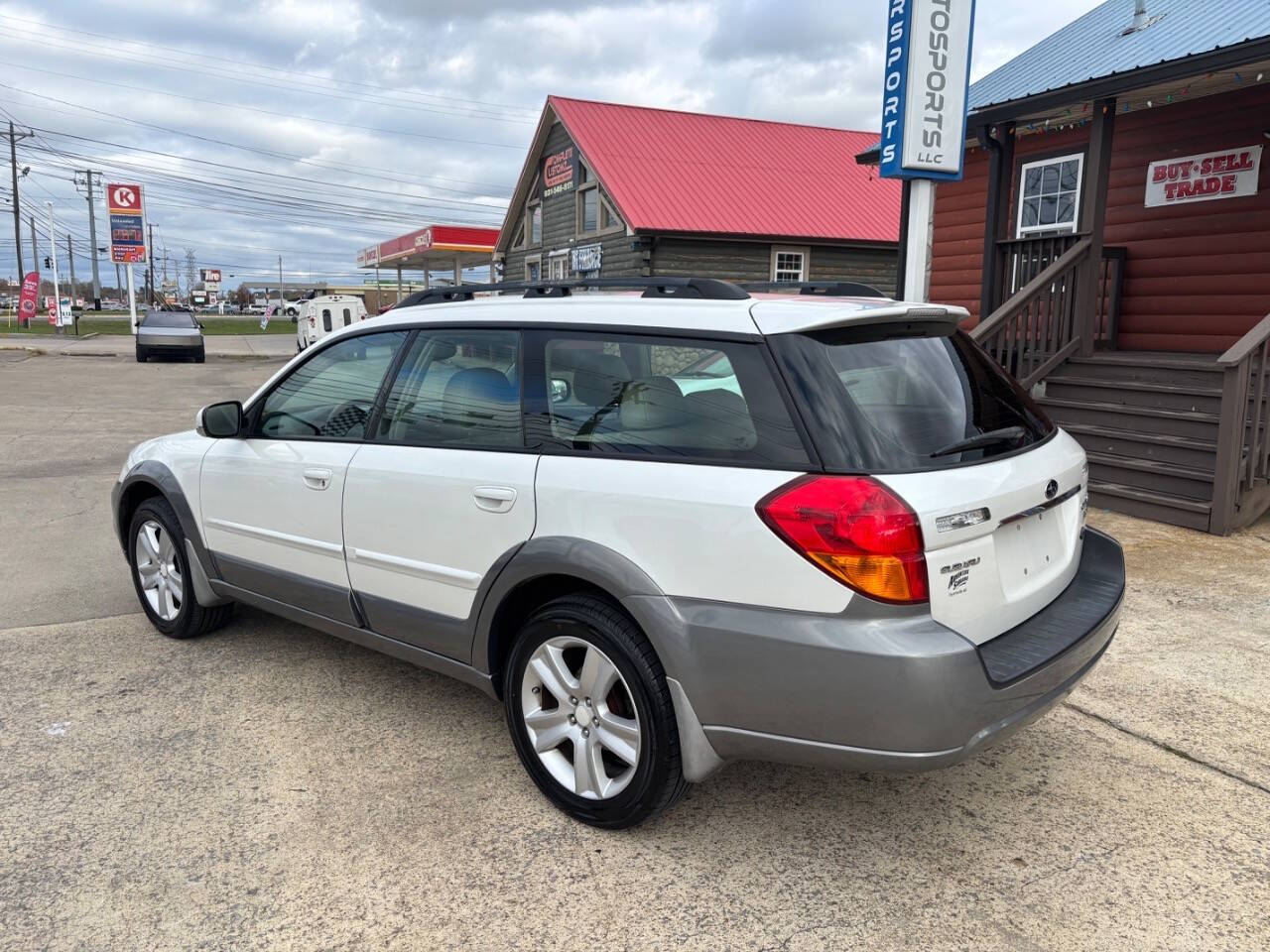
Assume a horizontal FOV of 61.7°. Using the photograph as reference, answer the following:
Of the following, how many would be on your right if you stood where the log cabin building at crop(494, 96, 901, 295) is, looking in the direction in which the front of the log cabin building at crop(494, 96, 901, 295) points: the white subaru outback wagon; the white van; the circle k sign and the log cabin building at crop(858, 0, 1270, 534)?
2

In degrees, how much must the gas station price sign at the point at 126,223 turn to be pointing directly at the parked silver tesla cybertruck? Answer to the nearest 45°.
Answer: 0° — it already faces it

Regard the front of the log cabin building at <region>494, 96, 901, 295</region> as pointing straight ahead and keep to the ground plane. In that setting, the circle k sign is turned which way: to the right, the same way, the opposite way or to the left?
to the left

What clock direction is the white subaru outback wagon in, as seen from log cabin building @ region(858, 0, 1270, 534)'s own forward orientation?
The white subaru outback wagon is roughly at 11 o'clock from the log cabin building.

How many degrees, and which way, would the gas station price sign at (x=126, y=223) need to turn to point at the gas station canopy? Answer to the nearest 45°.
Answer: approximately 45° to its left

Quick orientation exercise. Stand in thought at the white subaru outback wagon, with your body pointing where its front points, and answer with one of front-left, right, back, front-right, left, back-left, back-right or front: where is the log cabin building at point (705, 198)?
front-right

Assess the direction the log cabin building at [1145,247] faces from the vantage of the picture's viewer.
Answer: facing the viewer and to the left of the viewer

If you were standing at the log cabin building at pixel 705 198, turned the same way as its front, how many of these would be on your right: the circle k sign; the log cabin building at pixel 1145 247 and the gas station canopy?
2

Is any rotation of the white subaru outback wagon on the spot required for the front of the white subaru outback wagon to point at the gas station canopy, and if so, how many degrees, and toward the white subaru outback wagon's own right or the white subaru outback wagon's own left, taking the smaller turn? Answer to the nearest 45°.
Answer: approximately 45° to the white subaru outback wagon's own right

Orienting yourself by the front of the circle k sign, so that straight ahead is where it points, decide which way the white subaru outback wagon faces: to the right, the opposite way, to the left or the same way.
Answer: the opposite way

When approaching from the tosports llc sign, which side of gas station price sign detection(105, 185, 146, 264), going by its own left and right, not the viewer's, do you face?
front

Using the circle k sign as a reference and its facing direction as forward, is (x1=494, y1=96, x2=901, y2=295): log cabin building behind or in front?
in front

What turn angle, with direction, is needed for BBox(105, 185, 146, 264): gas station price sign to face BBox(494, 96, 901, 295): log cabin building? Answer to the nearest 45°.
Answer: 0° — it already faces it

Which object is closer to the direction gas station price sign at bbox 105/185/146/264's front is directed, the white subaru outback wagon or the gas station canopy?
the white subaru outback wagon
